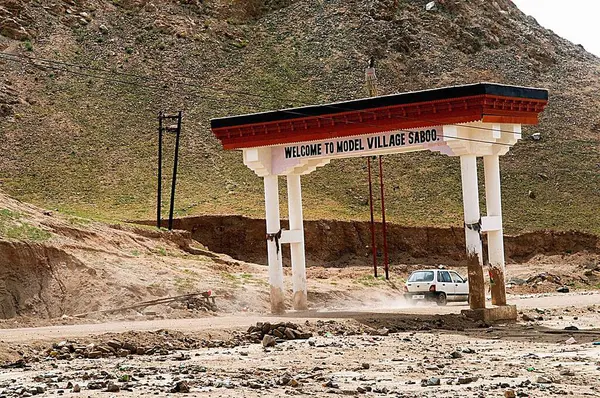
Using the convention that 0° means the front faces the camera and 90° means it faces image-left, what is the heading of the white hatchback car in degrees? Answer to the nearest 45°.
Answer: approximately 225°
